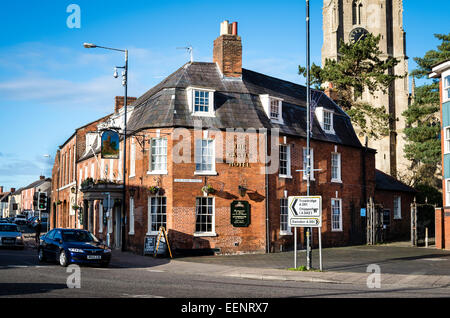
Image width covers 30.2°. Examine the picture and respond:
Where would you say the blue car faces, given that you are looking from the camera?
facing the viewer and to the right of the viewer

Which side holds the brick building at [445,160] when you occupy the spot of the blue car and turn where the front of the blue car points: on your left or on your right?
on your left

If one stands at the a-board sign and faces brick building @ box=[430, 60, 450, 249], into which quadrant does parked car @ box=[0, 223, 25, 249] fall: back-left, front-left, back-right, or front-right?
back-left

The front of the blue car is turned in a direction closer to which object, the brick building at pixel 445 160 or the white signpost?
the white signpost

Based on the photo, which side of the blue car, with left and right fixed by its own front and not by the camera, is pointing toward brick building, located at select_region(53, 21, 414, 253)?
left

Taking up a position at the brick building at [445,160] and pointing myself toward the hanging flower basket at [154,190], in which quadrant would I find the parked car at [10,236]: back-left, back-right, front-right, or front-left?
front-right

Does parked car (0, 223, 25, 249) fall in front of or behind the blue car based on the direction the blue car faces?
behind

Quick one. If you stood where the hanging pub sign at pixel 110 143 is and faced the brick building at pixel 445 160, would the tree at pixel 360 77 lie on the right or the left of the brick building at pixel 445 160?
left

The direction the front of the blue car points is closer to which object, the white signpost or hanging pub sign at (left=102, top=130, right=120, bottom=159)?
the white signpost
